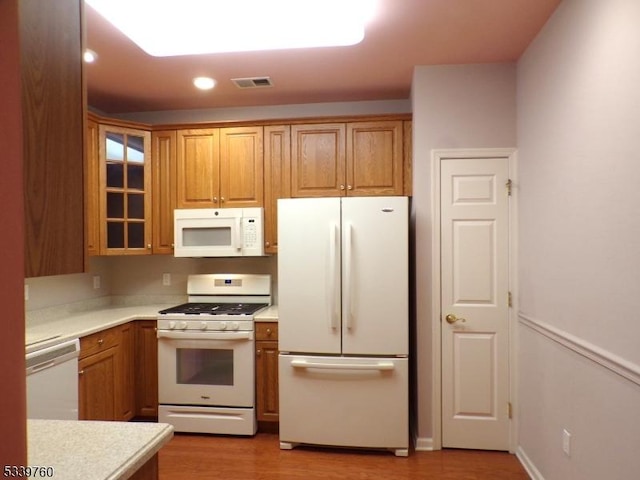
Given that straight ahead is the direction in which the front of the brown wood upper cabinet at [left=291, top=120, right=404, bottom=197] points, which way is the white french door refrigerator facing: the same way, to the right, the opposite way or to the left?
the same way

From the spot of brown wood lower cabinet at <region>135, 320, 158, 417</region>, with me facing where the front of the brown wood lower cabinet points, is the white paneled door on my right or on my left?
on my left

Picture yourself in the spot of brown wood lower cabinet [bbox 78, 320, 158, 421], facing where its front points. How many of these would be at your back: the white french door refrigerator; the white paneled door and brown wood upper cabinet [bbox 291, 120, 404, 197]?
0

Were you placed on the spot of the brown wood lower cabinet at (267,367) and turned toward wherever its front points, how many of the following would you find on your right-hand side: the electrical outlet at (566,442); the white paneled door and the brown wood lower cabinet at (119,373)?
1

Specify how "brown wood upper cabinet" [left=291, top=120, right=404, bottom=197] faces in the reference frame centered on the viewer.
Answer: facing the viewer

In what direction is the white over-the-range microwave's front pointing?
toward the camera

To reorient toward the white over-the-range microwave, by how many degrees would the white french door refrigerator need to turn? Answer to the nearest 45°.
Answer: approximately 135° to its right

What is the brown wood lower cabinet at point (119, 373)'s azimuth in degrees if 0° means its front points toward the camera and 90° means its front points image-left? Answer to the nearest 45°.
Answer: approximately 315°

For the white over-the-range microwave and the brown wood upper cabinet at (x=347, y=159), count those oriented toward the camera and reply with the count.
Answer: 2

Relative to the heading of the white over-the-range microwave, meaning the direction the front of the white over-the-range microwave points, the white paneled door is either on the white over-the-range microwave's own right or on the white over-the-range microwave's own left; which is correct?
on the white over-the-range microwave's own left

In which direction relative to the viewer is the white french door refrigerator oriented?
toward the camera

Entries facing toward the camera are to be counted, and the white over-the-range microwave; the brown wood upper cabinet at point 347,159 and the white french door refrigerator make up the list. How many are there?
3

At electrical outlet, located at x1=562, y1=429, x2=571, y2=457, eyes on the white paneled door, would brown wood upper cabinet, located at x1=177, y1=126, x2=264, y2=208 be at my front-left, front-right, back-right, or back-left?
front-left
